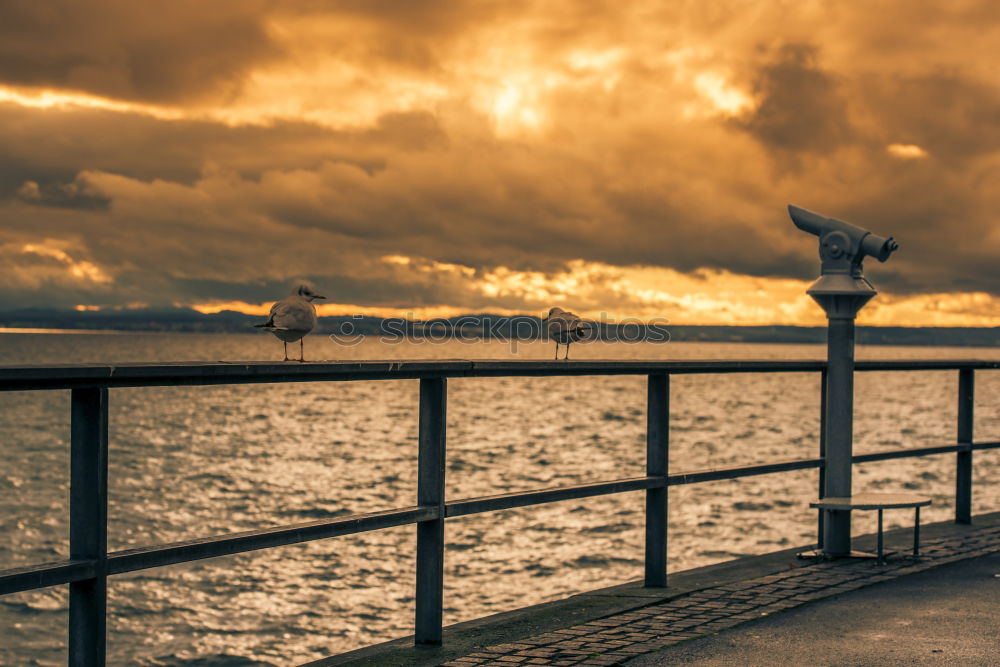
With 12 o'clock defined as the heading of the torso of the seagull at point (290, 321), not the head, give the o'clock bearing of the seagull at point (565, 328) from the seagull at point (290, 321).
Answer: the seagull at point (565, 328) is roughly at 11 o'clock from the seagull at point (290, 321).

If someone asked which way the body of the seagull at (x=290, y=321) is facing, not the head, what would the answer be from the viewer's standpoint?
to the viewer's right

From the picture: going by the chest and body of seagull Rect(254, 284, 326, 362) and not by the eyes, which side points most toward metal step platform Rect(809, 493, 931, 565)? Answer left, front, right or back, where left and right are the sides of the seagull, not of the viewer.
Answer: front
